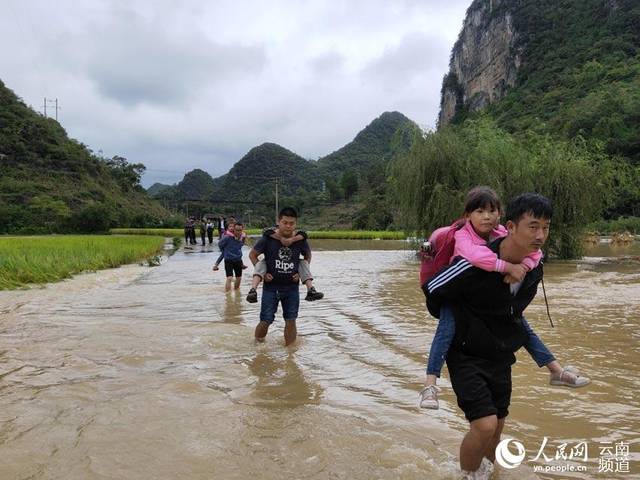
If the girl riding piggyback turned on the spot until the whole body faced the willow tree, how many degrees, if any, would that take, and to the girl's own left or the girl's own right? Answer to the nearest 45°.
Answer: approximately 135° to the girl's own left

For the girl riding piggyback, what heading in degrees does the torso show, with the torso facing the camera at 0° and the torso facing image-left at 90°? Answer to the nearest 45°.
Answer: approximately 315°
